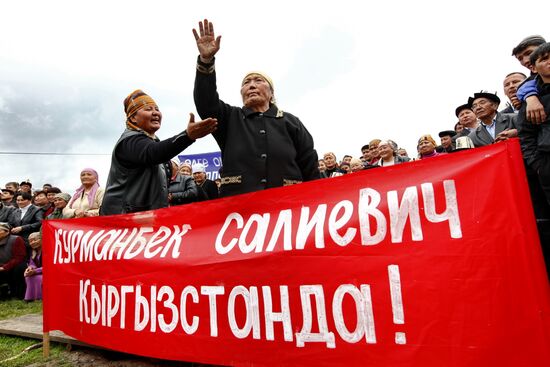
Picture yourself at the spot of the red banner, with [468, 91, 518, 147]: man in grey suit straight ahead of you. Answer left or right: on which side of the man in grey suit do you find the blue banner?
left
